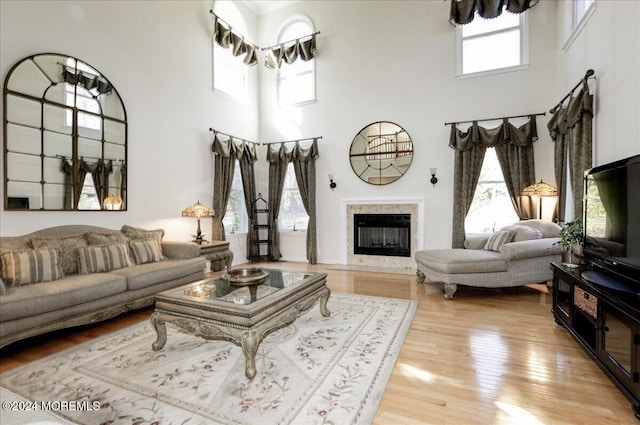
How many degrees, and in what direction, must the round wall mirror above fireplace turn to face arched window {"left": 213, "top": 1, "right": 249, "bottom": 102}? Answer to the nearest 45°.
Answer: approximately 90° to its right

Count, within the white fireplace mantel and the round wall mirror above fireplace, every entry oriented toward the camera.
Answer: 2

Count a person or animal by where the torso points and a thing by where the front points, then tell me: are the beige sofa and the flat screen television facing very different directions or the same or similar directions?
very different directions

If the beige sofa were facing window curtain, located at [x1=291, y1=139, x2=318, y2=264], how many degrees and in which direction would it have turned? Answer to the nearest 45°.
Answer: approximately 45° to its left

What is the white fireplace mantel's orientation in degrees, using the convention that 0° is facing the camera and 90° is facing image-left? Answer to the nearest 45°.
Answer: approximately 0°

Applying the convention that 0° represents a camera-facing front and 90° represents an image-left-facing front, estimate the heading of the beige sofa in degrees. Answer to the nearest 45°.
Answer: approximately 315°

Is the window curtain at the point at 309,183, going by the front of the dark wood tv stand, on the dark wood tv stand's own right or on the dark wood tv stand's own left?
on the dark wood tv stand's own right

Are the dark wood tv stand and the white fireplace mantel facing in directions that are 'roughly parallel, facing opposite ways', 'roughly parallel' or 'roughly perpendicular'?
roughly perpendicular

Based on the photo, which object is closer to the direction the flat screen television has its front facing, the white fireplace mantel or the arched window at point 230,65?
the arched window

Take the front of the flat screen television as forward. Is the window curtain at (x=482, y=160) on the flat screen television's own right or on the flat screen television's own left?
on the flat screen television's own right
